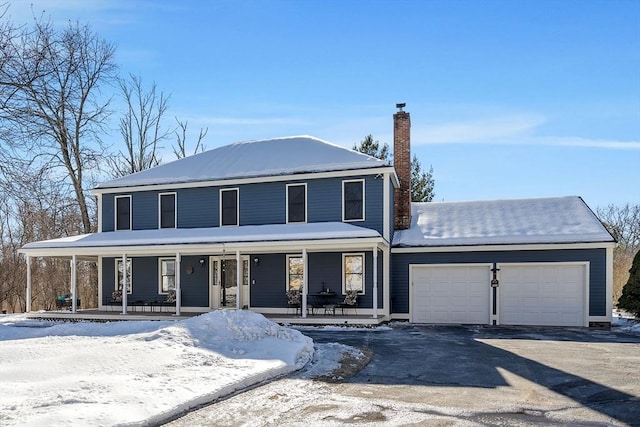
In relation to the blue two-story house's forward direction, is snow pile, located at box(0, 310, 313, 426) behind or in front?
in front

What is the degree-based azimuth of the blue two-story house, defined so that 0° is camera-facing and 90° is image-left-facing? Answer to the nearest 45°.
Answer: approximately 0°

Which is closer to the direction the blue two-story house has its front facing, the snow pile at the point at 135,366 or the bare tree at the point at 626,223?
the snow pile
